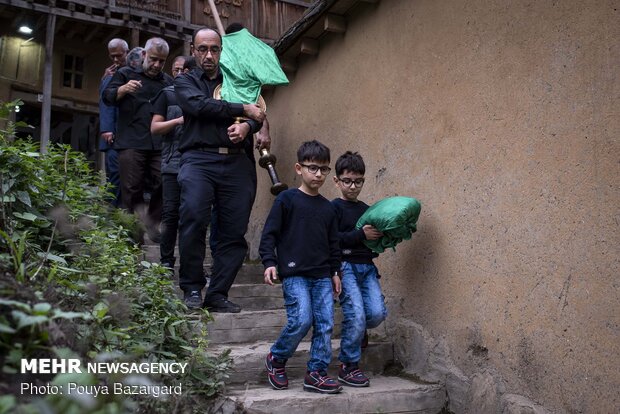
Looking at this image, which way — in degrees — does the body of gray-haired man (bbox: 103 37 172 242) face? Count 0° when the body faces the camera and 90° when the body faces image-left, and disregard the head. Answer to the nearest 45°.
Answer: approximately 315°

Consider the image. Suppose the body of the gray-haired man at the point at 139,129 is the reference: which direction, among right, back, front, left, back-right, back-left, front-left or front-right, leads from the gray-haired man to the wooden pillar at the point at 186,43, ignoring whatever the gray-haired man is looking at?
back-left

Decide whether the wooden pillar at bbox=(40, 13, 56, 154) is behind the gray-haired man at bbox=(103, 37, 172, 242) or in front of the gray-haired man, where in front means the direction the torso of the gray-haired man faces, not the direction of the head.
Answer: behind

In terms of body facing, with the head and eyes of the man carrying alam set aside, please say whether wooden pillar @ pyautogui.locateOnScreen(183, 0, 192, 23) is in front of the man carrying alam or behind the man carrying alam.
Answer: behind

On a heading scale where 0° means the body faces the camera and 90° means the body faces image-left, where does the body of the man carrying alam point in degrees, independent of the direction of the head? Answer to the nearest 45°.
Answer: approximately 315°

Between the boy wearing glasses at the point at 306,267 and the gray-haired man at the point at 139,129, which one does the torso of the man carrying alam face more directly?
the boy wearing glasses

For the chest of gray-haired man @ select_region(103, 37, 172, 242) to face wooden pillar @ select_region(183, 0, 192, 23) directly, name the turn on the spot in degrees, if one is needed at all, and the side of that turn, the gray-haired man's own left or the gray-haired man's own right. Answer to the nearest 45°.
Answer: approximately 135° to the gray-haired man's own left
